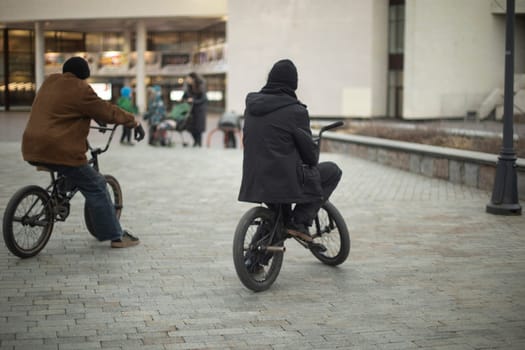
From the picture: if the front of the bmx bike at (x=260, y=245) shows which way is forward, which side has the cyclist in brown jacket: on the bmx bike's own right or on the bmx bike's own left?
on the bmx bike's own left

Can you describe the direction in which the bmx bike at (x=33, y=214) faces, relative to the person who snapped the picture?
facing away from the viewer and to the right of the viewer

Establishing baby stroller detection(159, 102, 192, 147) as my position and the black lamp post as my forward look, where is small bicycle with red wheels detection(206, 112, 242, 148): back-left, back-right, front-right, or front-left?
front-left

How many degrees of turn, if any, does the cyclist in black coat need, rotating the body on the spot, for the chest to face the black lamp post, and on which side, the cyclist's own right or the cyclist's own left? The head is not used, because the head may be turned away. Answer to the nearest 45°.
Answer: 0° — they already face it

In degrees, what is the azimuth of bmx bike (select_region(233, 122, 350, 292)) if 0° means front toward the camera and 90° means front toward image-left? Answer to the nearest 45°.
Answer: approximately 225°

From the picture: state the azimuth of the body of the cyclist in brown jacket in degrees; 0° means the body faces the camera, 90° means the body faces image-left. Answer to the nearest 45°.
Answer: approximately 225°

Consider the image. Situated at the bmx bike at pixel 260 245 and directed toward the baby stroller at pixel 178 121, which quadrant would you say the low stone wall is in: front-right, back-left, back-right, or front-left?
front-right

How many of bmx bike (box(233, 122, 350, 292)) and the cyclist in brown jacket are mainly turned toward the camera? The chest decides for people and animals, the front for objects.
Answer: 0

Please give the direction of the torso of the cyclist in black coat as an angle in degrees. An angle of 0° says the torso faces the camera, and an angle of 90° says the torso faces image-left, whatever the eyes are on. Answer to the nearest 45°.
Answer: approximately 225°

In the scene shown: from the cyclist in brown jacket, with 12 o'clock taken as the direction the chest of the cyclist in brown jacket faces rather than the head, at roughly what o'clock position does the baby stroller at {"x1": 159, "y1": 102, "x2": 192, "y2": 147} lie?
The baby stroller is roughly at 11 o'clock from the cyclist in brown jacket.

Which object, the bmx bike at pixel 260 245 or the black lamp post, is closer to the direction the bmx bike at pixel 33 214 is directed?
the black lamp post

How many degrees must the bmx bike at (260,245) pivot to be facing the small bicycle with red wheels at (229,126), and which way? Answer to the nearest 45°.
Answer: approximately 45° to its left

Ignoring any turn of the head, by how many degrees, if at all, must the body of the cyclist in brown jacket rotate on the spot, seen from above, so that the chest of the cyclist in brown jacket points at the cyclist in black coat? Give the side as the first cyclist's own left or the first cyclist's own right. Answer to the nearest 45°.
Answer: approximately 90° to the first cyclist's own right

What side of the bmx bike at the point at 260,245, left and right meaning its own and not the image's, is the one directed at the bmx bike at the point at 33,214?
left

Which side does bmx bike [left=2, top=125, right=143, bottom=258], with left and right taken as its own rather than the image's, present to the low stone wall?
front

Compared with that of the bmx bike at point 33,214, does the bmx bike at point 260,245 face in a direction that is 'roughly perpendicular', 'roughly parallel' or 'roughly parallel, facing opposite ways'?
roughly parallel

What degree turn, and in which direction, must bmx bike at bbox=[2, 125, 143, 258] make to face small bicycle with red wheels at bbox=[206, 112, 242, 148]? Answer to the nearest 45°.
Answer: approximately 45° to its left

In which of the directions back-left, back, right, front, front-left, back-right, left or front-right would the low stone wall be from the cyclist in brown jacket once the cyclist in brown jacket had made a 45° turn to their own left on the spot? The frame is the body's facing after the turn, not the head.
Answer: front-right
